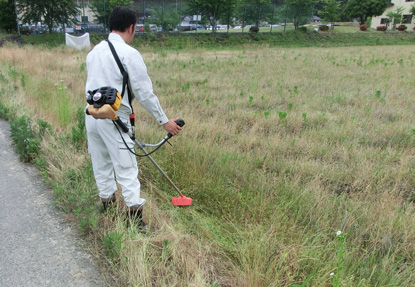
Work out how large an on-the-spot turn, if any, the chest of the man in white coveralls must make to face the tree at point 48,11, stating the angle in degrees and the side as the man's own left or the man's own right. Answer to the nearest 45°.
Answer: approximately 45° to the man's own left

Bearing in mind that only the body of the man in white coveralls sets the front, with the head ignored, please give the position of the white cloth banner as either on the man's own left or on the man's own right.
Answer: on the man's own left

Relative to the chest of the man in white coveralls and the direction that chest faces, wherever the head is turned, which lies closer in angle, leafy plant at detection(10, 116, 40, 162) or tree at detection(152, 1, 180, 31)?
the tree

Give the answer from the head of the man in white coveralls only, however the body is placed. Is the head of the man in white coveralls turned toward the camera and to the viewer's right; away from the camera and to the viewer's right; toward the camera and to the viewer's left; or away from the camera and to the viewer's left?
away from the camera and to the viewer's right

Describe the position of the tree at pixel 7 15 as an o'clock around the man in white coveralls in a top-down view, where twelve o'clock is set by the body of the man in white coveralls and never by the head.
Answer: The tree is roughly at 10 o'clock from the man in white coveralls.

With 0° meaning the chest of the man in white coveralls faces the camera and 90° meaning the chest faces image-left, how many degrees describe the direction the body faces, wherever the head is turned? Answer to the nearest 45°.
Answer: approximately 225°

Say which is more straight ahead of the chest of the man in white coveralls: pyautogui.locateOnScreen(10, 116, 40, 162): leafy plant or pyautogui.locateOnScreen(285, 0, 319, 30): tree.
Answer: the tree

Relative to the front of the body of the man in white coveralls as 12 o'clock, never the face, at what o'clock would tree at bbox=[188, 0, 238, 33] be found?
The tree is roughly at 11 o'clock from the man in white coveralls.

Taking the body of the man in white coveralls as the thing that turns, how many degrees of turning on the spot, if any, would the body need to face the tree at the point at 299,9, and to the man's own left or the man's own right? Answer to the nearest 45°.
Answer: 0° — they already face it

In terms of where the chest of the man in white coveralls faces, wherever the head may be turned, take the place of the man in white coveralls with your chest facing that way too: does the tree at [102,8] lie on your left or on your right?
on your left

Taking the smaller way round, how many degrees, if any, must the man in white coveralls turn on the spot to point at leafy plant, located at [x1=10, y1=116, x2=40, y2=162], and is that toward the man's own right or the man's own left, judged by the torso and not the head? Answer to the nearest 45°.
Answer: approximately 90° to the man's own left
